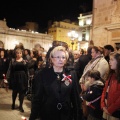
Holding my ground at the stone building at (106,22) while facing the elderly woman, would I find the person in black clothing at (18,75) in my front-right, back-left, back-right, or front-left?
front-right

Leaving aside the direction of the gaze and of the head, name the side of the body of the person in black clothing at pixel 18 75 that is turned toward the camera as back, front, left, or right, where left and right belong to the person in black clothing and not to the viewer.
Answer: front

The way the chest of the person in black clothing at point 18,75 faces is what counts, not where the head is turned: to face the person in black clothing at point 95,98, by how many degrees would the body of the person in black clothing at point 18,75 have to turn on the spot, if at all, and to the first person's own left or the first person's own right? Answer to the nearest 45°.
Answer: approximately 45° to the first person's own left

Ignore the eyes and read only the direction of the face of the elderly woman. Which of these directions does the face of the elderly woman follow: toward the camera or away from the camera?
toward the camera

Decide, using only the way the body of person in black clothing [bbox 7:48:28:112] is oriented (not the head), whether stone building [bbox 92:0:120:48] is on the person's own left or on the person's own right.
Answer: on the person's own left
